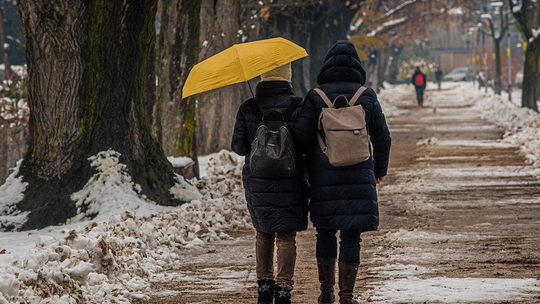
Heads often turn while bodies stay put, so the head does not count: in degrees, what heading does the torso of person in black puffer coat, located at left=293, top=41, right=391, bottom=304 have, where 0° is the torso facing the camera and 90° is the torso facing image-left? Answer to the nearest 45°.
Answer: approximately 180°

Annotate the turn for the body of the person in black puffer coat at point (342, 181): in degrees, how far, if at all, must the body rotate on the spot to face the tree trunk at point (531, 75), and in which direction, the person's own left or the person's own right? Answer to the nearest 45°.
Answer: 0° — they already face it

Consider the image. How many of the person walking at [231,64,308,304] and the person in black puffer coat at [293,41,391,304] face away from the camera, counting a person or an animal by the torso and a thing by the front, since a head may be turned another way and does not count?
2

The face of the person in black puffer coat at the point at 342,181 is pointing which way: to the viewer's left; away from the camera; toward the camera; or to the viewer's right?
away from the camera

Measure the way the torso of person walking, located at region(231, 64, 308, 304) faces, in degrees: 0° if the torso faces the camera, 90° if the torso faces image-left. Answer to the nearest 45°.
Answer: approximately 180°

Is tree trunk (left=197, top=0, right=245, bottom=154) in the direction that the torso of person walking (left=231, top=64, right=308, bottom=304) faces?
yes
